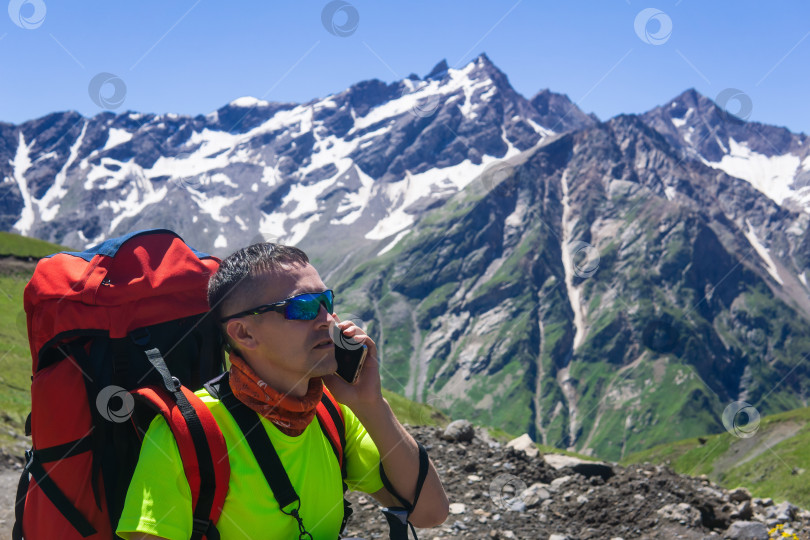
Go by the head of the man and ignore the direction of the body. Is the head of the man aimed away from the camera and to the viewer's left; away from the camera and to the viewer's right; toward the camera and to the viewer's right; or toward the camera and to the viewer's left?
toward the camera and to the viewer's right

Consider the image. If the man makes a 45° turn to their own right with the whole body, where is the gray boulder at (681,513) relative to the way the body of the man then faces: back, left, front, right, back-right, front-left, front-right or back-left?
back-left

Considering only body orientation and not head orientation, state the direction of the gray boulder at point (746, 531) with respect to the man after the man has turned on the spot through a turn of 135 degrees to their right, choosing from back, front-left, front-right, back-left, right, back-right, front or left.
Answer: back-right

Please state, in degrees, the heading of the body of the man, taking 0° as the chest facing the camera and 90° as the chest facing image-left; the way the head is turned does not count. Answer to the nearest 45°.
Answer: approximately 315°

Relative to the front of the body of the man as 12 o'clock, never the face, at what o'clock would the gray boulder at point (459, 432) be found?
The gray boulder is roughly at 8 o'clock from the man.
